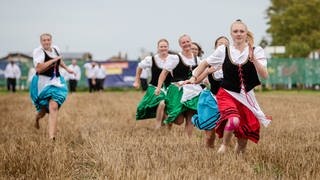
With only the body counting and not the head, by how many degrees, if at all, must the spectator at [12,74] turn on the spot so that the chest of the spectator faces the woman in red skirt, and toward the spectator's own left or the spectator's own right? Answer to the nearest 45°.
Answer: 0° — they already face them

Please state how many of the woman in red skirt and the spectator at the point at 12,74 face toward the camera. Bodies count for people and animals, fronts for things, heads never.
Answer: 2

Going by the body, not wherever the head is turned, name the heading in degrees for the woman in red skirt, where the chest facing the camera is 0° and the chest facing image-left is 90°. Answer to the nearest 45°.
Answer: approximately 0°

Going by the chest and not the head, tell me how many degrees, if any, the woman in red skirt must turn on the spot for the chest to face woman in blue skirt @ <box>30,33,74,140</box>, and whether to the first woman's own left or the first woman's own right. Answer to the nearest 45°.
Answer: approximately 135° to the first woman's own right

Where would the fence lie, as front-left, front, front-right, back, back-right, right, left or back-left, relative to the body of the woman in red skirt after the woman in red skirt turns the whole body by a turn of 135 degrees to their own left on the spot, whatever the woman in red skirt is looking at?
front-left

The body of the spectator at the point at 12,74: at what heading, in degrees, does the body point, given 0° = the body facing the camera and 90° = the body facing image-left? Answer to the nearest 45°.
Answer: approximately 0°
